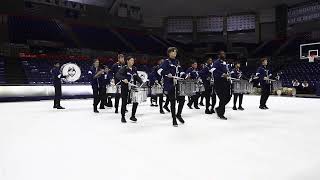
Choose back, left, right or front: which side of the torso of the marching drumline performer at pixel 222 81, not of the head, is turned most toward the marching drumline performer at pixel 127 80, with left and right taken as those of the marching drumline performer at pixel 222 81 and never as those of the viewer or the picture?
right

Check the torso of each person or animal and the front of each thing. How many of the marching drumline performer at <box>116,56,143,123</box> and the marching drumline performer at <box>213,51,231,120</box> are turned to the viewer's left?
0

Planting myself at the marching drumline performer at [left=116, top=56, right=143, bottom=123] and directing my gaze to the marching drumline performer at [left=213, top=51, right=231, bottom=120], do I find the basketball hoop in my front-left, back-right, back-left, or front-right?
front-left

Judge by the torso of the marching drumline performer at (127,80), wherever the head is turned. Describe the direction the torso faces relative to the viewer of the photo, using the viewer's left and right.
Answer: facing the viewer and to the right of the viewer

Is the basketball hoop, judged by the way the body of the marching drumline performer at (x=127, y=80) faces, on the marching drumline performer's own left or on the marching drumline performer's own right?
on the marching drumline performer's own left

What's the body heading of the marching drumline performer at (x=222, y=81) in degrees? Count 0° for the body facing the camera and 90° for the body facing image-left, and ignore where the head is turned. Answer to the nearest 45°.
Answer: approximately 315°

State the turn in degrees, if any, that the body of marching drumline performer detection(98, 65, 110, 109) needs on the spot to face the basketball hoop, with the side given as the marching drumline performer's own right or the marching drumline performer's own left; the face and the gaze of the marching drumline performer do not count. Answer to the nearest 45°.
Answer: approximately 90° to the marching drumline performer's own left

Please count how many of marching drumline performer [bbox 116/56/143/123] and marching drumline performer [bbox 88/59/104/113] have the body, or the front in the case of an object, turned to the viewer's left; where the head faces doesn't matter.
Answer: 0

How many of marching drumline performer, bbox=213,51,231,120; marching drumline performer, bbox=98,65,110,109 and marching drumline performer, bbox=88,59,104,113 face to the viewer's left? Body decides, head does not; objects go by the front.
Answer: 0

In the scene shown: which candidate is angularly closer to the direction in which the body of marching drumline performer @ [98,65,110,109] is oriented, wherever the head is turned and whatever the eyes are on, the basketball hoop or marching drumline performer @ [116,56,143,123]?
the marching drumline performer
